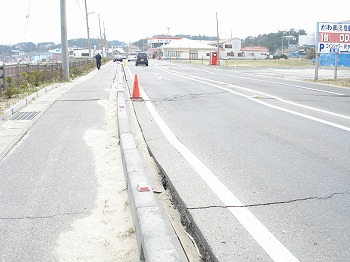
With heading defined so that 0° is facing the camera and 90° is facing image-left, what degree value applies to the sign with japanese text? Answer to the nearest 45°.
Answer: approximately 0°

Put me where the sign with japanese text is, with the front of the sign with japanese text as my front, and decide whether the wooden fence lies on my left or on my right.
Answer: on my right
